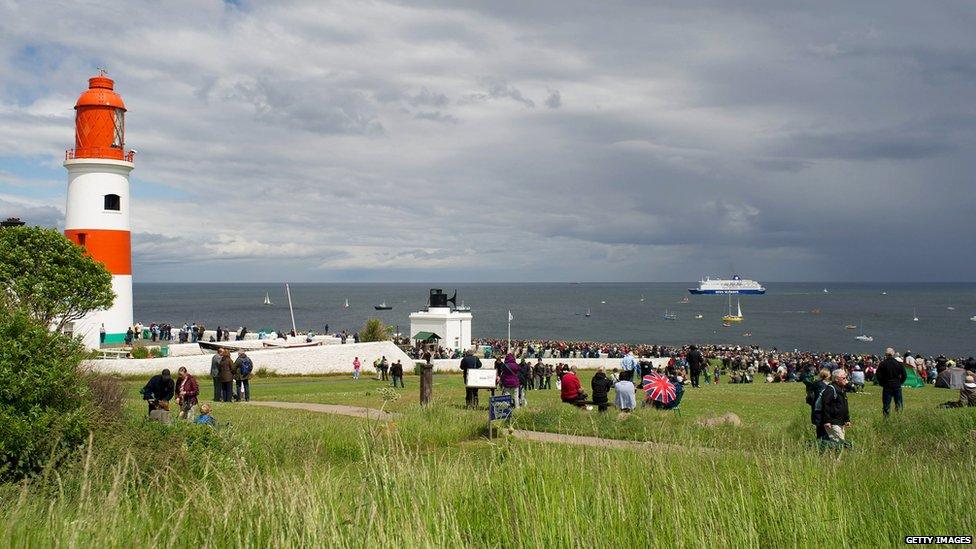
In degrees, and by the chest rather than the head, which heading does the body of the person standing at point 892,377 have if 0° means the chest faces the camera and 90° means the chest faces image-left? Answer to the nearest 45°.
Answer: approximately 180°

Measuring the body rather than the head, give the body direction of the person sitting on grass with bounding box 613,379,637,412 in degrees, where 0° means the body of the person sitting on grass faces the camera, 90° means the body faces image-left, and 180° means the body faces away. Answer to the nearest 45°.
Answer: approximately 180°

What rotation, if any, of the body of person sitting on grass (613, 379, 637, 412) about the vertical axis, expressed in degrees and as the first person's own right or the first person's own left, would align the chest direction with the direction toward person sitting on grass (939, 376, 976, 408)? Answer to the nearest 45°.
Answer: approximately 90° to the first person's own right

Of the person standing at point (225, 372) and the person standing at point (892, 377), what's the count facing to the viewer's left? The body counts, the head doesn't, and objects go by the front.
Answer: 0

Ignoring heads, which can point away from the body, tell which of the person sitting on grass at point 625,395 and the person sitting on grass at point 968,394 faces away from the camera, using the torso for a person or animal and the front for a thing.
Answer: the person sitting on grass at point 625,395

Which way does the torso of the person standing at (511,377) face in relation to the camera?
away from the camera

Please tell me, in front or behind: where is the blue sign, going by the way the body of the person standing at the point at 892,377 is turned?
behind

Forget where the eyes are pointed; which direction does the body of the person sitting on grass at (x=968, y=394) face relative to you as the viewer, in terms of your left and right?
facing to the left of the viewer
